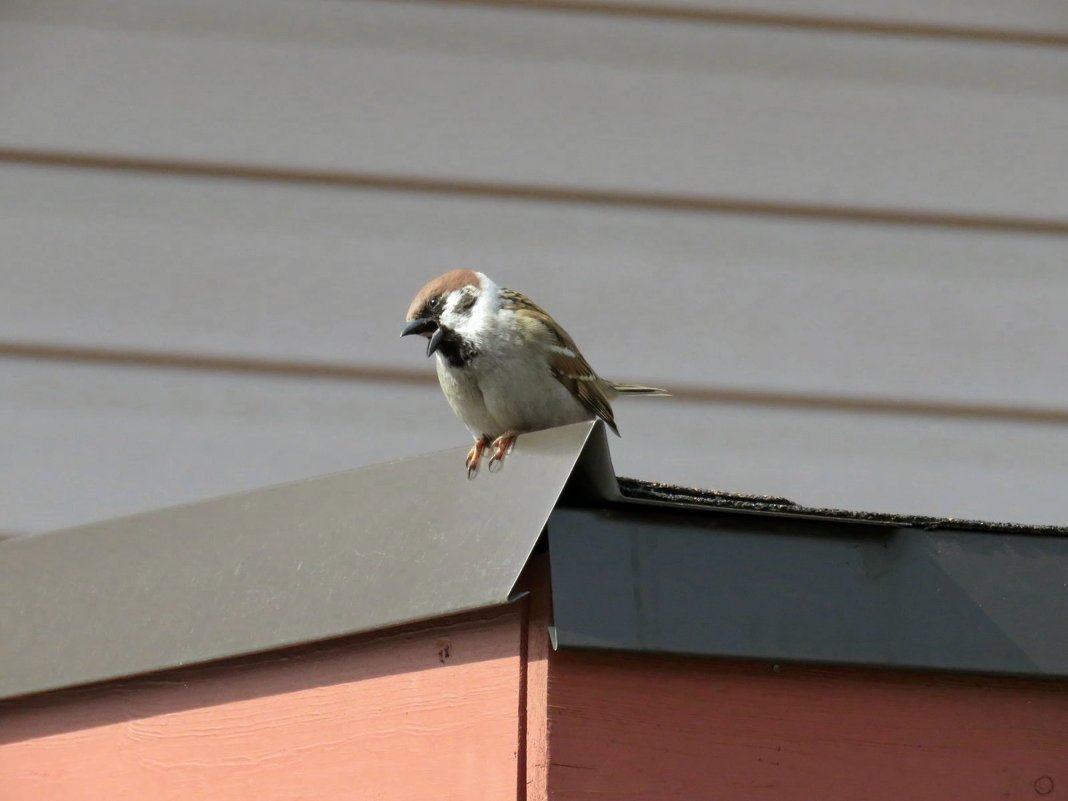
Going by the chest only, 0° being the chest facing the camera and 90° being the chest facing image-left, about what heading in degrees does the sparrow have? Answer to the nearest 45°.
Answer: approximately 45°
